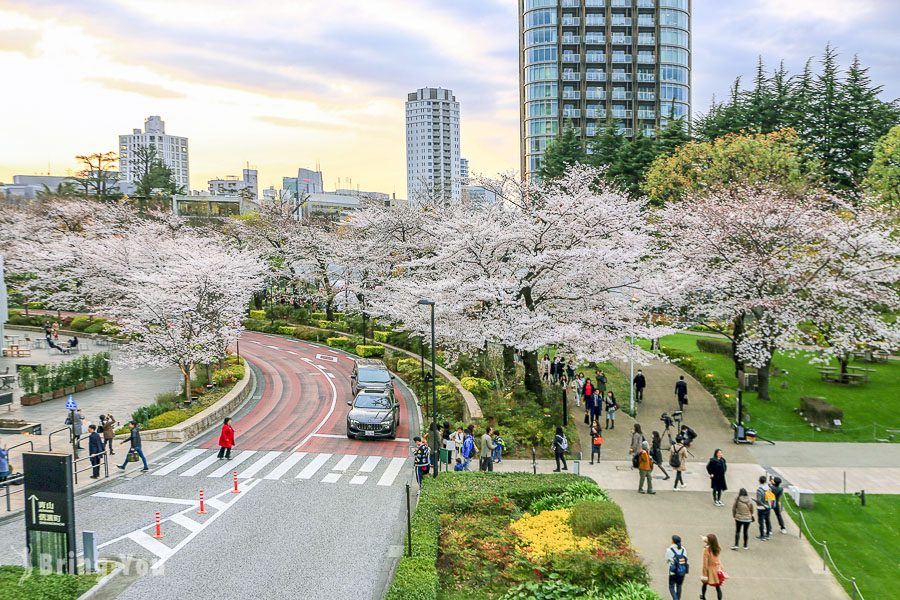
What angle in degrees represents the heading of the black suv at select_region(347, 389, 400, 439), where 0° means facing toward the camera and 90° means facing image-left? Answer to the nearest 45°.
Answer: approximately 0°

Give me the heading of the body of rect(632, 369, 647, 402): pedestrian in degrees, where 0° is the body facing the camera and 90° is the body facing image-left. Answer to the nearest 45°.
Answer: approximately 0°
